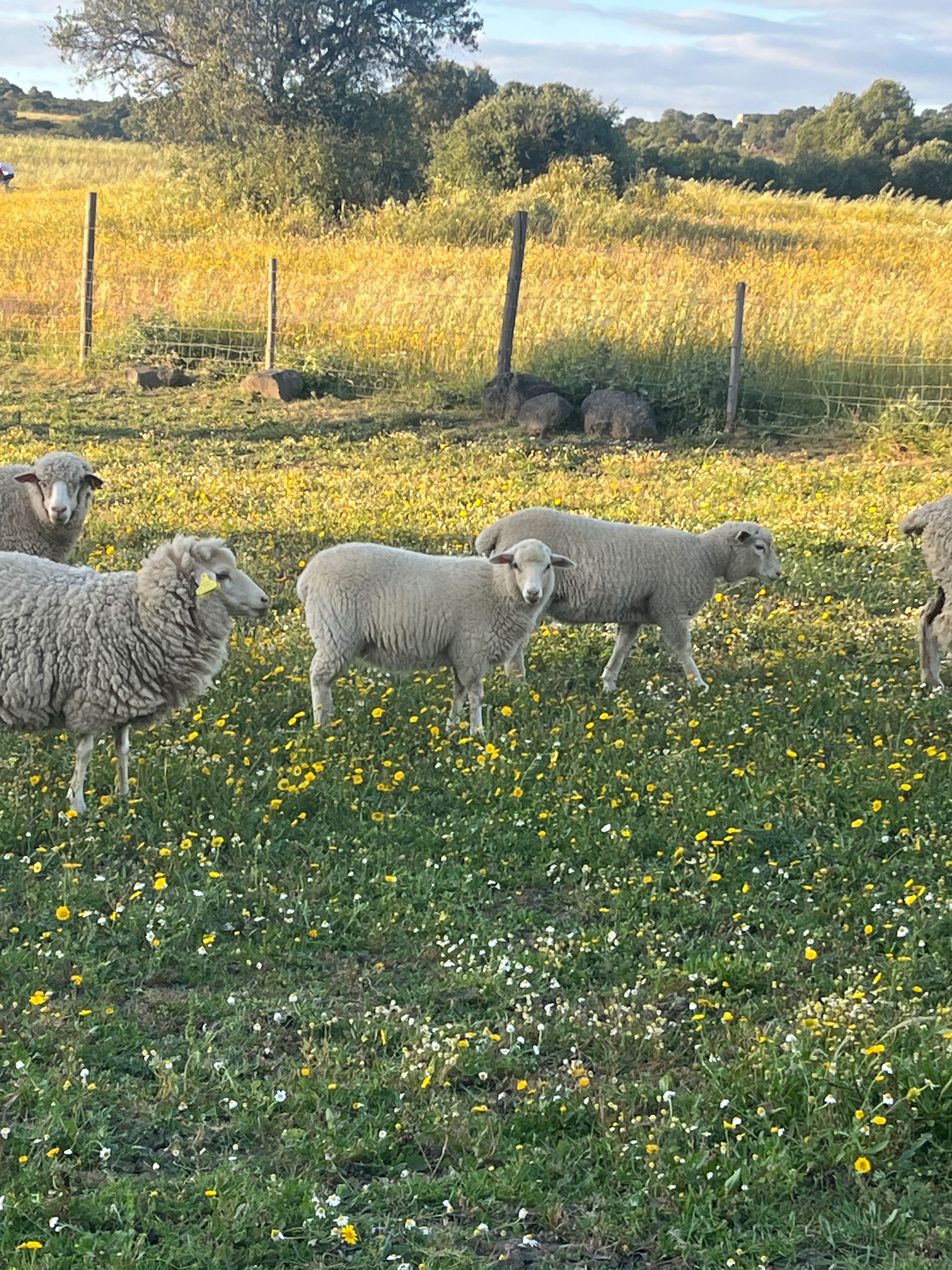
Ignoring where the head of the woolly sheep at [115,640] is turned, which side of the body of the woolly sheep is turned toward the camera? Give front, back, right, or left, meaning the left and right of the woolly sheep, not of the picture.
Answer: right

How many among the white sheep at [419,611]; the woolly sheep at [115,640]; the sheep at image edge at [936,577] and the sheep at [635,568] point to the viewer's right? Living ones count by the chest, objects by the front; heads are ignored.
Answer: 4

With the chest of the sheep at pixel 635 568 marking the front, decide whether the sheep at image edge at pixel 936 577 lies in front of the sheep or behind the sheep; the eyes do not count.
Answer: in front

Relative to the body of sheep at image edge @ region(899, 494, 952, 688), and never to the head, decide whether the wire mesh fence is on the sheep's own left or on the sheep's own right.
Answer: on the sheep's own left

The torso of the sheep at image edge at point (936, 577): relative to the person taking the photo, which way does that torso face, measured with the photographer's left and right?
facing to the right of the viewer

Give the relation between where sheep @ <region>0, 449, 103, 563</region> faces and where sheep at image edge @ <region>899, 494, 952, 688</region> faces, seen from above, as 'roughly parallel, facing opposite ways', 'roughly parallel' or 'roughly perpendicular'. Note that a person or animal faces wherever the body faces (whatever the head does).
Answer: roughly parallel

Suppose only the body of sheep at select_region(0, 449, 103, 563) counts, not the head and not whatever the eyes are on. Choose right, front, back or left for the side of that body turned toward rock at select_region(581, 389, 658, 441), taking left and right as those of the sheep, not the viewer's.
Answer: left

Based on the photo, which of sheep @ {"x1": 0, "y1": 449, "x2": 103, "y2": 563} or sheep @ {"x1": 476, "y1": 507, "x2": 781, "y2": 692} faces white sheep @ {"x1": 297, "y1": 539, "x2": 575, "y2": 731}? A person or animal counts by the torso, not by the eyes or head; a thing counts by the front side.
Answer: sheep @ {"x1": 0, "y1": 449, "x2": 103, "y2": 563}

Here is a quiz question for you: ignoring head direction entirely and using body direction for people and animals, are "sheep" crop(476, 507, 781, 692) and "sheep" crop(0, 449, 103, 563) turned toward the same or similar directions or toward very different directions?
same or similar directions

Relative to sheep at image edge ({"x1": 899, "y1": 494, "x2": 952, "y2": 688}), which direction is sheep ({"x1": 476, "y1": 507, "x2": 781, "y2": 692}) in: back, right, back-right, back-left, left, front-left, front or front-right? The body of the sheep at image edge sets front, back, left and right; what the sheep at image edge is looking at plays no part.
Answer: back

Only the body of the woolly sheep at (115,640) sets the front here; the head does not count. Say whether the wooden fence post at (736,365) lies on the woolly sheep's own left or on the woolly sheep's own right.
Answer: on the woolly sheep's own left

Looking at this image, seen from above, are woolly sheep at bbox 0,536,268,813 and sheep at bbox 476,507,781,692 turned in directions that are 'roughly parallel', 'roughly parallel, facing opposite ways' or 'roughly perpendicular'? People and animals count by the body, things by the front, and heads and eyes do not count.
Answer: roughly parallel

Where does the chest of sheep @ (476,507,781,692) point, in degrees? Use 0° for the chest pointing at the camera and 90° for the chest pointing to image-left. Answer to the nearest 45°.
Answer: approximately 270°

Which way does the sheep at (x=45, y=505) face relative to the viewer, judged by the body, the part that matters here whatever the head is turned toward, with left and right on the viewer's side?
facing the viewer and to the right of the viewer
